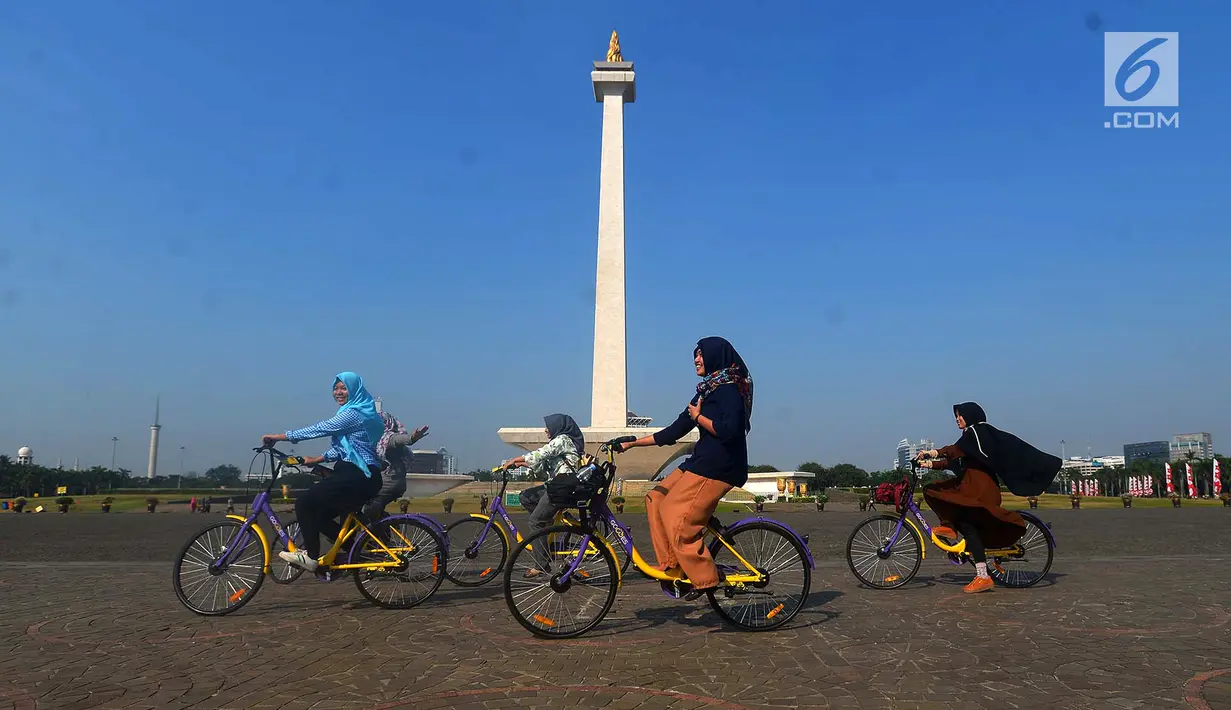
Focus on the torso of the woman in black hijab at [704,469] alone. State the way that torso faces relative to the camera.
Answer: to the viewer's left

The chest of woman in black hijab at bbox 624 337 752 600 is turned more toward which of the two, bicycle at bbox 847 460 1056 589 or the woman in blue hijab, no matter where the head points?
the woman in blue hijab

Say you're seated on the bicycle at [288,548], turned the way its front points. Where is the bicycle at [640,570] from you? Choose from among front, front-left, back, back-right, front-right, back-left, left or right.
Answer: back-left

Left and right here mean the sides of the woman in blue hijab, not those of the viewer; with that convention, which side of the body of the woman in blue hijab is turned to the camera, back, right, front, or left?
left

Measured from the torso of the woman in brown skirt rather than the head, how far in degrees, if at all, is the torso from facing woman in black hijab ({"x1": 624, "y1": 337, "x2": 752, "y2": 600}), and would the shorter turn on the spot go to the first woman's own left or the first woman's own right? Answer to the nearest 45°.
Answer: approximately 45° to the first woman's own left

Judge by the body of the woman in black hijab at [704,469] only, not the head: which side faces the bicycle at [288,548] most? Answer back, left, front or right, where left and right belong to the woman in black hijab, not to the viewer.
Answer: front

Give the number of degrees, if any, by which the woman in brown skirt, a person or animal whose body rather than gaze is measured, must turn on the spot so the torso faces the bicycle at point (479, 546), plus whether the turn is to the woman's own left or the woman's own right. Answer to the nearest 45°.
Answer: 0° — they already face it

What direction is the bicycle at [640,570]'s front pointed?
to the viewer's left

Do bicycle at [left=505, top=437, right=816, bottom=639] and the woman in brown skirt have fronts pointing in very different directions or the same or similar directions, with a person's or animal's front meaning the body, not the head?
same or similar directions

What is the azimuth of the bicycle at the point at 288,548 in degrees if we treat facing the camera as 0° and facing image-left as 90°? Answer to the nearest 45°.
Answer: approximately 90°

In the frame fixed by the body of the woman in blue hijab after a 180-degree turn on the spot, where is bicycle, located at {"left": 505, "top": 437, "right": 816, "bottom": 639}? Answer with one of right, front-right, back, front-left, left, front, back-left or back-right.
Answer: front-right

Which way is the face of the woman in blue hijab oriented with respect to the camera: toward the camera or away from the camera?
toward the camera

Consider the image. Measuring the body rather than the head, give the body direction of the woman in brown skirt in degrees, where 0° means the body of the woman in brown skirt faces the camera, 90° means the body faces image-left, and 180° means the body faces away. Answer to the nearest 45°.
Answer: approximately 90°

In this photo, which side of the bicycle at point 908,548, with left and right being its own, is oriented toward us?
left

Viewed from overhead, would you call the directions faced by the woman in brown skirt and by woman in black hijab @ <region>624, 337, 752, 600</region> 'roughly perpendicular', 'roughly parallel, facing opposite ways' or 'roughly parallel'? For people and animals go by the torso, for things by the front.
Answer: roughly parallel
